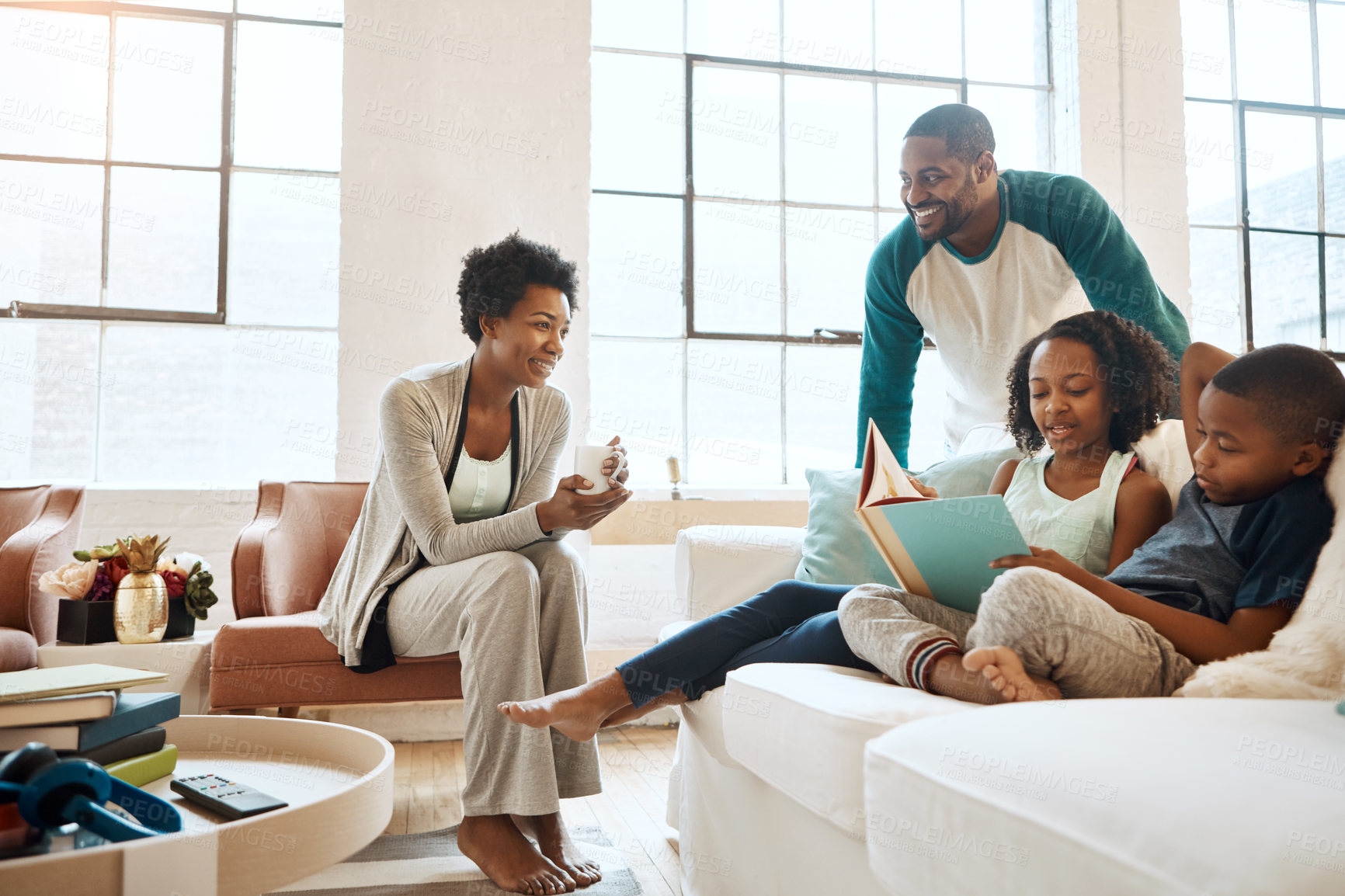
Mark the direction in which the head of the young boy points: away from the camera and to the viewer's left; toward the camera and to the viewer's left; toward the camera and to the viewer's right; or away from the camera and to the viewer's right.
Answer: toward the camera and to the viewer's left

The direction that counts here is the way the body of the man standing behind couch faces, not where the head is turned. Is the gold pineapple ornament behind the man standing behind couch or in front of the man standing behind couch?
in front

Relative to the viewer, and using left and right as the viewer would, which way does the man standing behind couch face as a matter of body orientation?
facing the viewer and to the left of the viewer

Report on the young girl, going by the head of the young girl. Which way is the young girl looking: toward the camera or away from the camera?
toward the camera

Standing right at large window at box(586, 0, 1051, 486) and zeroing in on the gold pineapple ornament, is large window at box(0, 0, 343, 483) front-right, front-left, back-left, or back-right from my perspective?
front-right

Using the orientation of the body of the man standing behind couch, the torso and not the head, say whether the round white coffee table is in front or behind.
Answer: in front

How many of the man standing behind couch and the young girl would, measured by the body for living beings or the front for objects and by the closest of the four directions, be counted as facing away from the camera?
0

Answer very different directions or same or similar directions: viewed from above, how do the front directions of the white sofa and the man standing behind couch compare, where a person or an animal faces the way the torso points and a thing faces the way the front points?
same or similar directions

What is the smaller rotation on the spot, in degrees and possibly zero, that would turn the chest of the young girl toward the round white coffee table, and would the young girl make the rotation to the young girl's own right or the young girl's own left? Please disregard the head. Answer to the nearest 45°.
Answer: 0° — they already face it

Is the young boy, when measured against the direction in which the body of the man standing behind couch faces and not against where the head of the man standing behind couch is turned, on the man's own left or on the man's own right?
on the man's own left

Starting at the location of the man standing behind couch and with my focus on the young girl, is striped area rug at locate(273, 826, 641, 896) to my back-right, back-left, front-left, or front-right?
front-right

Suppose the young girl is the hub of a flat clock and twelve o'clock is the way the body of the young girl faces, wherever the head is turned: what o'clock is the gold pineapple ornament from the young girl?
The gold pineapple ornament is roughly at 2 o'clock from the young girl.

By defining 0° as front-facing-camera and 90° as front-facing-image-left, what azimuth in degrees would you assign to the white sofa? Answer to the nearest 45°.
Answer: approximately 45°
